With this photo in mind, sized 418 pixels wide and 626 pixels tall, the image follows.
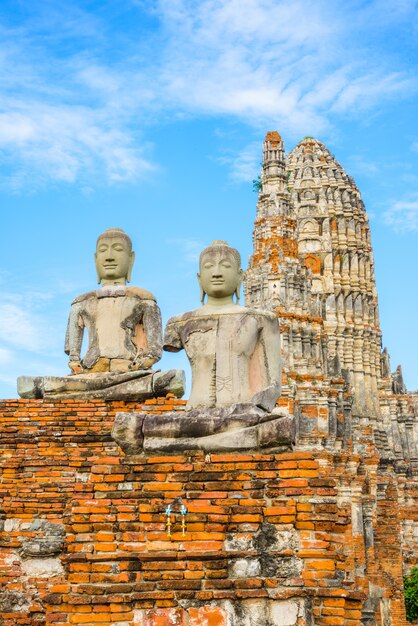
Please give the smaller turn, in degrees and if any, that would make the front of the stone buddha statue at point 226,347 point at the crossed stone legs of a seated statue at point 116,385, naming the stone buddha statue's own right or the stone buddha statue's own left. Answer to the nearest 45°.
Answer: approximately 135° to the stone buddha statue's own right

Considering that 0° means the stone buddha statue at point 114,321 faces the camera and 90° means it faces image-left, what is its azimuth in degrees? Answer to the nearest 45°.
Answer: approximately 0°

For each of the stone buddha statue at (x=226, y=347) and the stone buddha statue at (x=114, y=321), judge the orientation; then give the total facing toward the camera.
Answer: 2

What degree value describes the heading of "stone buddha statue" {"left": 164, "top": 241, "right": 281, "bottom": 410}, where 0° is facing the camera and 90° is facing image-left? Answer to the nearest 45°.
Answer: approximately 0°

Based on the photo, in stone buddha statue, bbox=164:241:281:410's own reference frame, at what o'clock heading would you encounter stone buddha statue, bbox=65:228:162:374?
stone buddha statue, bbox=65:228:162:374 is roughly at 5 o'clock from stone buddha statue, bbox=164:241:281:410.

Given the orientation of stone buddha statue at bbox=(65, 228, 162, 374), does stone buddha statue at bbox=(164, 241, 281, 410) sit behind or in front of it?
in front
